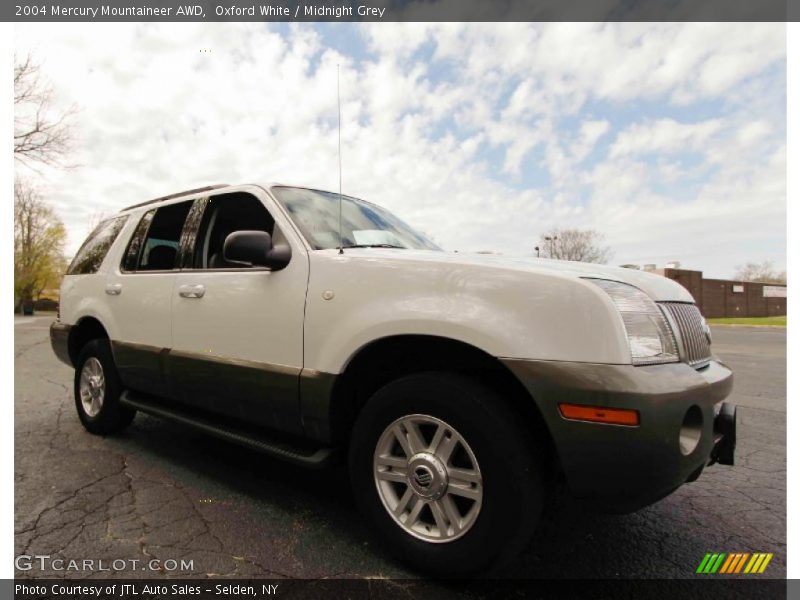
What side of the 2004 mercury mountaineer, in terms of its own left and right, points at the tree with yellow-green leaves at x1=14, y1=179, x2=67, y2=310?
back

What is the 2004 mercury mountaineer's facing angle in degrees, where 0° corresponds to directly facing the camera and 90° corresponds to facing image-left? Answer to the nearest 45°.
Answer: approximately 315°
